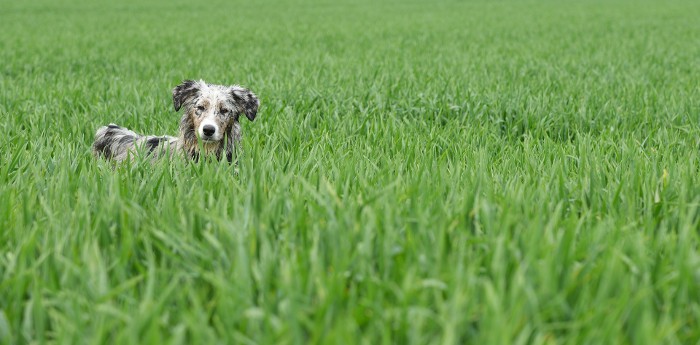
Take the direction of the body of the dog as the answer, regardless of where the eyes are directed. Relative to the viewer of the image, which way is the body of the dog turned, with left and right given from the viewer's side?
facing the viewer and to the right of the viewer
